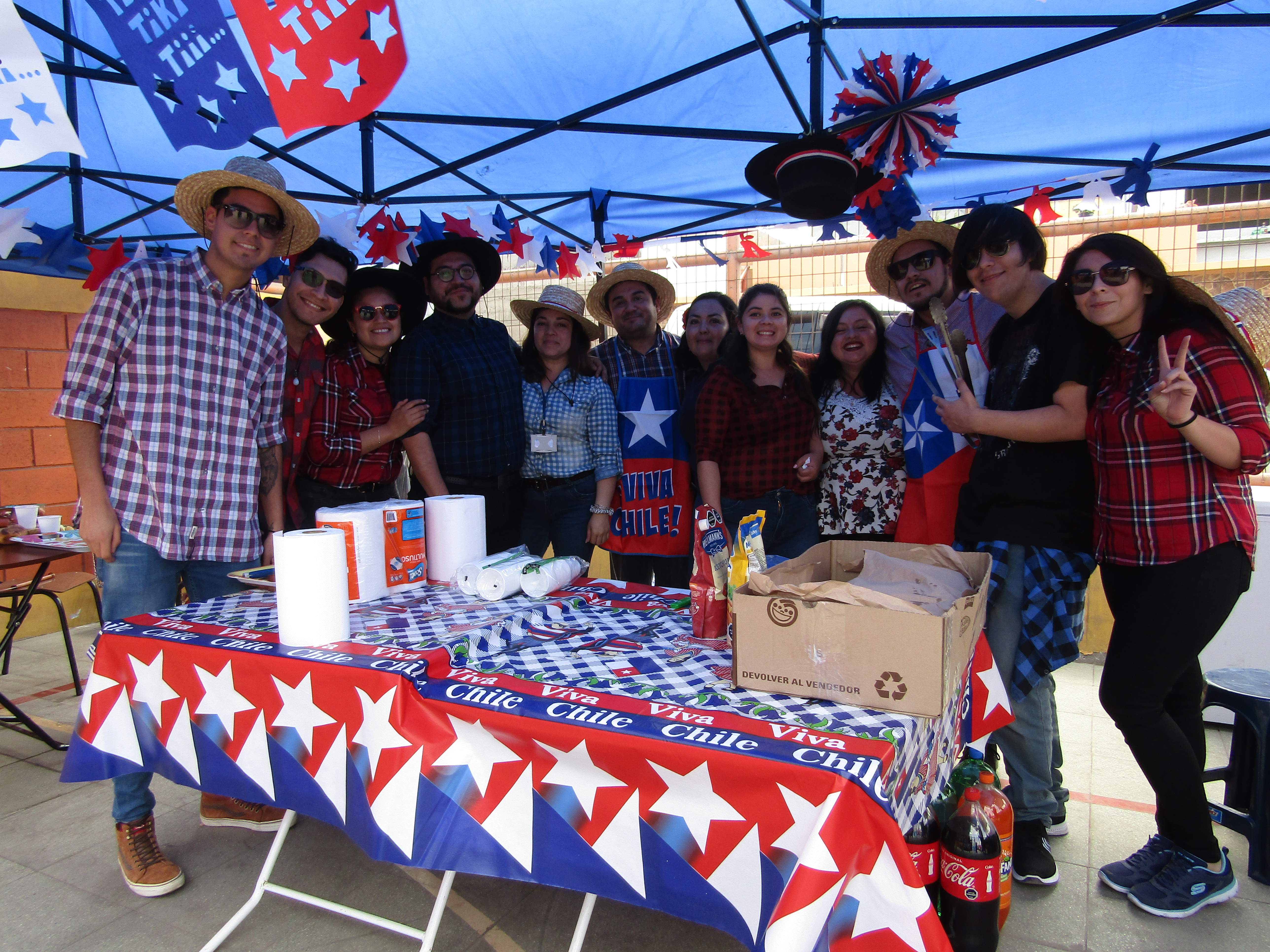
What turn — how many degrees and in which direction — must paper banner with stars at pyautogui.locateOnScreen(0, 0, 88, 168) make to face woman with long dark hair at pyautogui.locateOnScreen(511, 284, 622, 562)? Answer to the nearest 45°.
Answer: approximately 90° to its left

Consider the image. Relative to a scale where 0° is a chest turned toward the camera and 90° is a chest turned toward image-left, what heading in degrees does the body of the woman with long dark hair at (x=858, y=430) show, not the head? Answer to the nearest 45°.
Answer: approximately 0°

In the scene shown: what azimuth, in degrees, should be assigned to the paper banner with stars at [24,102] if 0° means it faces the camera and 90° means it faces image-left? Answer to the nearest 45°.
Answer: approximately 0°

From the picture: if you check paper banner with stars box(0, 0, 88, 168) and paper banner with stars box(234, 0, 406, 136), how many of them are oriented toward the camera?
2

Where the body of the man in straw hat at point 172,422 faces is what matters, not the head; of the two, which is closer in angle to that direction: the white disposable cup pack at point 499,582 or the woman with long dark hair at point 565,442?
the white disposable cup pack

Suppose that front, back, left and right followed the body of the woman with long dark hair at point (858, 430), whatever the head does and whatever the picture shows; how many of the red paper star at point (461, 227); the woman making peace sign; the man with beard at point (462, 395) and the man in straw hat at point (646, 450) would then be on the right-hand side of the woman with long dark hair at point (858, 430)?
3
